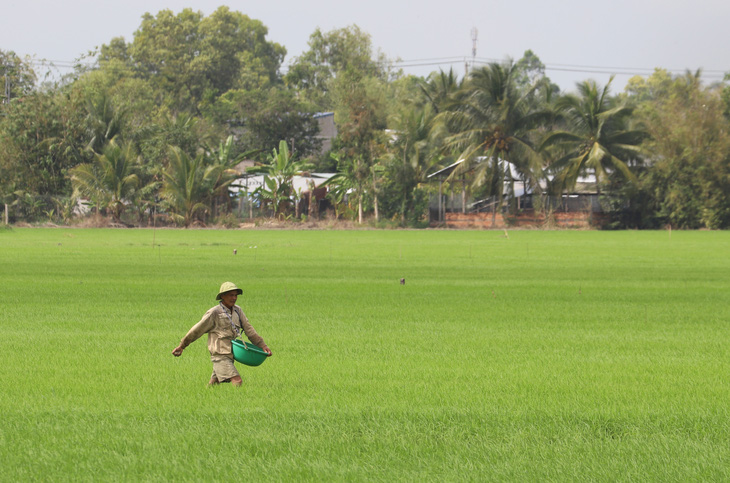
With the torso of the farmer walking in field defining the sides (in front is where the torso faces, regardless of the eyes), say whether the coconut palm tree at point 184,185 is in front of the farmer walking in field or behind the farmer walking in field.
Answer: behind
